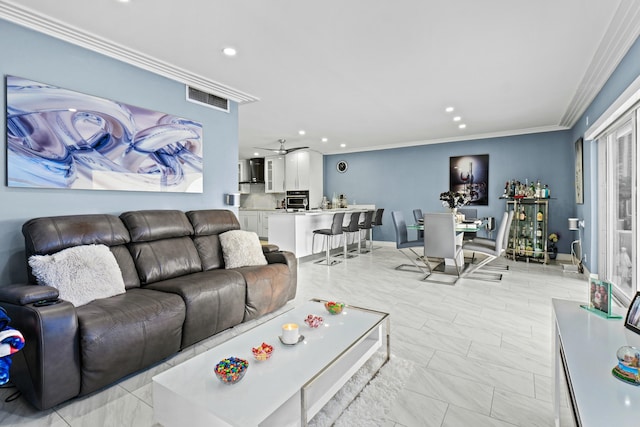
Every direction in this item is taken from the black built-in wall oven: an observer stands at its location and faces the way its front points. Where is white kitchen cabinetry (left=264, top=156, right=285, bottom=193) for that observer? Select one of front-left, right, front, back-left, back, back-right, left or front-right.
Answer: back-right

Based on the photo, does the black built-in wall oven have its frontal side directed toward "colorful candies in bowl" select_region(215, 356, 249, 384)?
yes

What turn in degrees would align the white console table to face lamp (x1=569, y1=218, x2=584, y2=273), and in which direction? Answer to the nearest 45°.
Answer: approximately 90° to its right

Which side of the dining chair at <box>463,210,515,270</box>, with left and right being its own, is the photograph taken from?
left

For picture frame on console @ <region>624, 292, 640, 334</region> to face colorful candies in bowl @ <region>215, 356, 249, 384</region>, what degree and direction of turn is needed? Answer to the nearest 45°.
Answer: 0° — it already faces it

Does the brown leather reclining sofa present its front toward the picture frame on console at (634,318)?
yes

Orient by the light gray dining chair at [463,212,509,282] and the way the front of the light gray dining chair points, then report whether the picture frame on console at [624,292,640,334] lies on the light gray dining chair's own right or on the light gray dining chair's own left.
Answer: on the light gray dining chair's own left

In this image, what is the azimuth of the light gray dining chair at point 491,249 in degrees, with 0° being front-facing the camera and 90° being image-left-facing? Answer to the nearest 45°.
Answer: approximately 90°

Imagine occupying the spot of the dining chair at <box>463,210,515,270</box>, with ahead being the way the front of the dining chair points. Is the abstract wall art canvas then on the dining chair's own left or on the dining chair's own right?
on the dining chair's own left

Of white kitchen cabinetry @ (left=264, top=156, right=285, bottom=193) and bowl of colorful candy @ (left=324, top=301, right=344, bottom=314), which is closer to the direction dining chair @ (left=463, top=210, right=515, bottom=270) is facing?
the white kitchen cabinetry

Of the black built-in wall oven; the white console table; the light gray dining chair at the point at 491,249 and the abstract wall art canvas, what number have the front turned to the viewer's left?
2

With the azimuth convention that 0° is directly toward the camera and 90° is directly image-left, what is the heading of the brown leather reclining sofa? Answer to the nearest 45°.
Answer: approximately 315°
